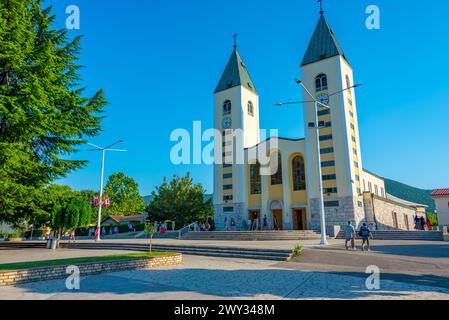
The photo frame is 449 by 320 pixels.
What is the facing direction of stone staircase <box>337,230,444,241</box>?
toward the camera

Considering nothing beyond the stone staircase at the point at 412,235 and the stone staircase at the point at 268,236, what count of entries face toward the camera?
2

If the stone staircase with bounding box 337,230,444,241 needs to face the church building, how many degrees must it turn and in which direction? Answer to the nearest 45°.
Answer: approximately 135° to its right

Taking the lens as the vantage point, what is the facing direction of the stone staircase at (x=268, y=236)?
facing the viewer

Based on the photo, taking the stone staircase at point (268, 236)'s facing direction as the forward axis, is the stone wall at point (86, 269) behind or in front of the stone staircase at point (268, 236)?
in front

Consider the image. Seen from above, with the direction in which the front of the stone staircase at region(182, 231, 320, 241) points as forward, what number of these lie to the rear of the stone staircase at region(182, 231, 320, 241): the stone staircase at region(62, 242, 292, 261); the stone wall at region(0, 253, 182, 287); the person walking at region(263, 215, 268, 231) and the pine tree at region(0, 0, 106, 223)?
1

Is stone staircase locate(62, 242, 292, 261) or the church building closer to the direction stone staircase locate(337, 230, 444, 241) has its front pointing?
the stone staircase

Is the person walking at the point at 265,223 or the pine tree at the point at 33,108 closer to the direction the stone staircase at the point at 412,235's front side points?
the pine tree

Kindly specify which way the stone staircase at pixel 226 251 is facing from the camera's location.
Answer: facing the viewer and to the left of the viewer

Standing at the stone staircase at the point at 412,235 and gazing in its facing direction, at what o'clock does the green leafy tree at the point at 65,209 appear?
The green leafy tree is roughly at 2 o'clock from the stone staircase.

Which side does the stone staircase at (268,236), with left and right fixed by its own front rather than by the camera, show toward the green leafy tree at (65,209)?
right
